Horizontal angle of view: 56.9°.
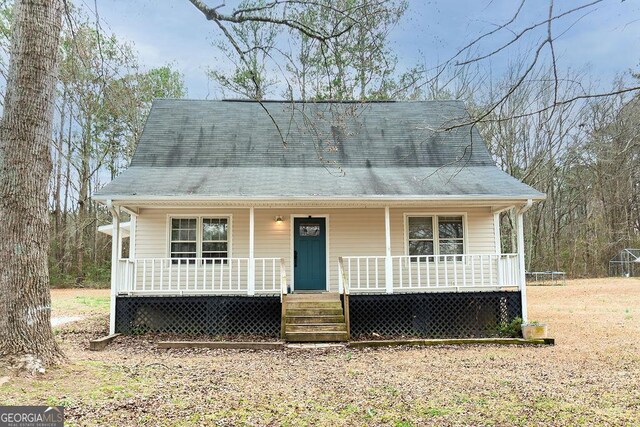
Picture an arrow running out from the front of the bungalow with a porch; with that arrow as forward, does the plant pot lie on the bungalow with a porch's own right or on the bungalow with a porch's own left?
on the bungalow with a porch's own left

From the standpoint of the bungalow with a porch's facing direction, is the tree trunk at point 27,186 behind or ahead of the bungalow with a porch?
ahead

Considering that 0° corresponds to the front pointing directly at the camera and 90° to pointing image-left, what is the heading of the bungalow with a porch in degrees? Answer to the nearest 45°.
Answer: approximately 0°

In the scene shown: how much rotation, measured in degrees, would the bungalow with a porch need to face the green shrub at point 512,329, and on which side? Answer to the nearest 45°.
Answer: approximately 90° to its left
